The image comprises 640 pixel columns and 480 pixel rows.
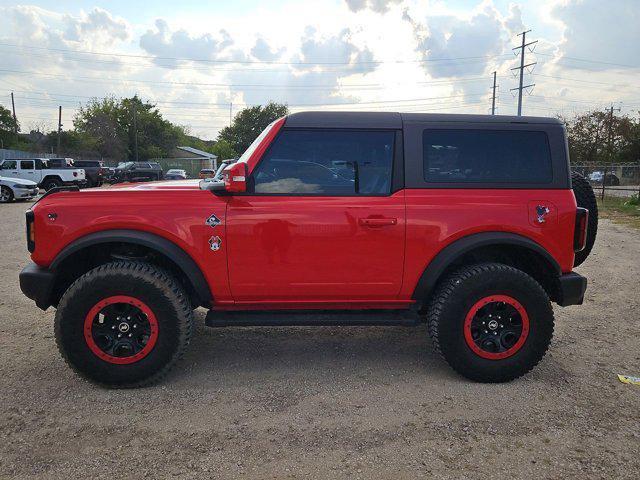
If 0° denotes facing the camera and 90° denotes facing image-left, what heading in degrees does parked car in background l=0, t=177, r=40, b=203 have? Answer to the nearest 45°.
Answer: approximately 315°

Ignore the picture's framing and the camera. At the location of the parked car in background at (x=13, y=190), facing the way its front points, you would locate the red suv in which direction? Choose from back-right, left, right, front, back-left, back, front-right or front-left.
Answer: front-right

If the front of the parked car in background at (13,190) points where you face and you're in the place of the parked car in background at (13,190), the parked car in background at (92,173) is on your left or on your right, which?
on your left

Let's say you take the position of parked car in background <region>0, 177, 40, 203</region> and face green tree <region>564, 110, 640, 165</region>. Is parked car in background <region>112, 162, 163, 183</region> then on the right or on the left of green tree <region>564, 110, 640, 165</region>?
left

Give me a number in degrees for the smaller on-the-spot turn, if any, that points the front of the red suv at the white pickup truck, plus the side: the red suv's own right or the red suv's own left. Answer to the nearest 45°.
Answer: approximately 45° to the red suv's own right

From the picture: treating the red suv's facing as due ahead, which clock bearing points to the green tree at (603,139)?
The green tree is roughly at 4 o'clock from the red suv.

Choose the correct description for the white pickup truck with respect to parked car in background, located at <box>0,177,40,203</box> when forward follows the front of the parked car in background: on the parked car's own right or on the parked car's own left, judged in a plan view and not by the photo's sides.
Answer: on the parked car's own left

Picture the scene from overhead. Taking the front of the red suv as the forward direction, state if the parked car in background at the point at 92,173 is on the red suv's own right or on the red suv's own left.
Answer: on the red suv's own right

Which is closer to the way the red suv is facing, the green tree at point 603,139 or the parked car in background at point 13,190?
the parked car in background

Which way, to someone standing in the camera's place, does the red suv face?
facing to the left of the viewer

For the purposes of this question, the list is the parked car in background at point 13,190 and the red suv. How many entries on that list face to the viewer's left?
1

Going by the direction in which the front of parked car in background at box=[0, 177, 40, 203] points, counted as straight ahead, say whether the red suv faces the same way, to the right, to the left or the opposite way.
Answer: the opposite way
